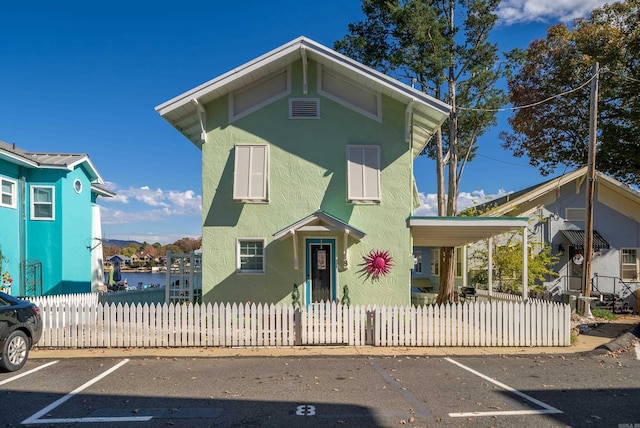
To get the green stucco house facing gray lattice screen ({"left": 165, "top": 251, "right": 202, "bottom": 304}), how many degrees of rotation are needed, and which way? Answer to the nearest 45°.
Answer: approximately 135° to its right

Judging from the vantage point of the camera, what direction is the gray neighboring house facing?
facing the viewer

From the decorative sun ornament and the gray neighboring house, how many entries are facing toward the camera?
2

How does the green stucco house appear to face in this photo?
toward the camera

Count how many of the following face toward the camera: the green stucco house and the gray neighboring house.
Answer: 2

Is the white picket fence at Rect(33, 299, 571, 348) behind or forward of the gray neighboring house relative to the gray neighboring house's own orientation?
forward

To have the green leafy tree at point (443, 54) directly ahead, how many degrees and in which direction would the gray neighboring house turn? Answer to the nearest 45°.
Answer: approximately 45° to its right

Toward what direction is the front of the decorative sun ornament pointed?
toward the camera
